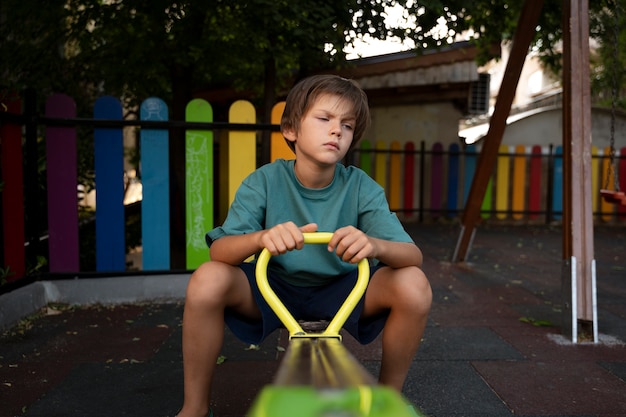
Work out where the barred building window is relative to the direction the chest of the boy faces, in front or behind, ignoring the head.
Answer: behind

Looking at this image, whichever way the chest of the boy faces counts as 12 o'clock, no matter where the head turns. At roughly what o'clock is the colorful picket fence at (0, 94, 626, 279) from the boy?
The colorful picket fence is roughly at 5 o'clock from the boy.

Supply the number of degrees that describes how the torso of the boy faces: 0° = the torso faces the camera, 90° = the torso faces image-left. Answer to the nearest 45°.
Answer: approximately 0°

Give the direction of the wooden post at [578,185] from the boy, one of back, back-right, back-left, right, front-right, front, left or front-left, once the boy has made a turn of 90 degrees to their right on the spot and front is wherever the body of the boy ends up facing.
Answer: back-right

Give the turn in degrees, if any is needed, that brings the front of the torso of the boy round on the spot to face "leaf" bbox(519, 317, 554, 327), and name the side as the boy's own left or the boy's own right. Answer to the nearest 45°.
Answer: approximately 135° to the boy's own left
